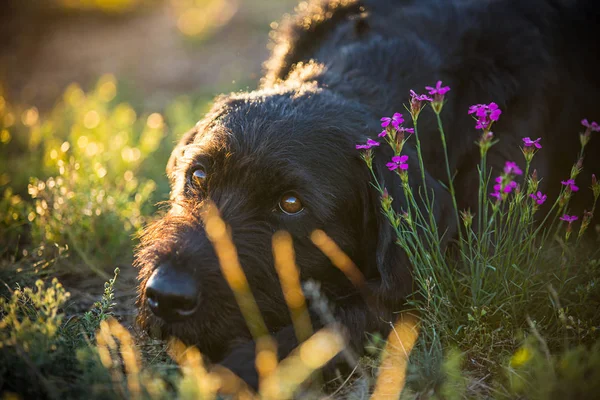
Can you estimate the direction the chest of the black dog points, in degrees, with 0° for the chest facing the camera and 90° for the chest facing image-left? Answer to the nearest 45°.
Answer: approximately 45°

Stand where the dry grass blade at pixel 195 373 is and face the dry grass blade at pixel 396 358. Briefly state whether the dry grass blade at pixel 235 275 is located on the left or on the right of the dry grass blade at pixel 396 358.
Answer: left

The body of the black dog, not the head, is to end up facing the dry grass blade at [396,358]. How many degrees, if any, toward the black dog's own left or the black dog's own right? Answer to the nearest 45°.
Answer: approximately 45° to the black dog's own left
